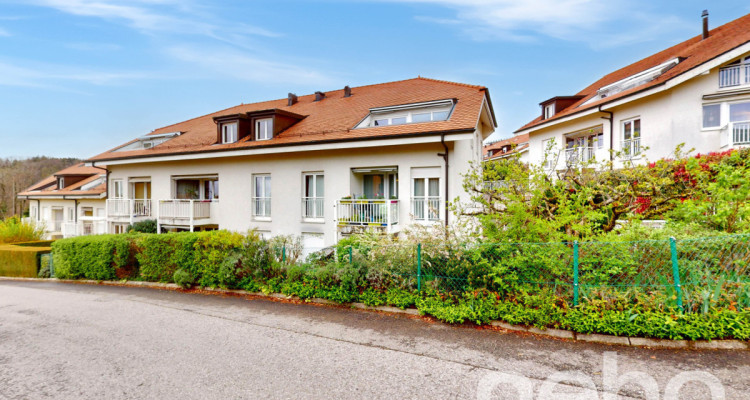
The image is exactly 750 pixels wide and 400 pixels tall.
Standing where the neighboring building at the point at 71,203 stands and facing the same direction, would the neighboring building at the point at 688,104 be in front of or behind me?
in front

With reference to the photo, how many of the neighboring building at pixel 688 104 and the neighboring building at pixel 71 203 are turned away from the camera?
0

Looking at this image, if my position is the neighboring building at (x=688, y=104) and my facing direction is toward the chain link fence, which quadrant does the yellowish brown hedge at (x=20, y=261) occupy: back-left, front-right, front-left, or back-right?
front-right

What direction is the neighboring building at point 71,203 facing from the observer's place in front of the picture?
facing the viewer

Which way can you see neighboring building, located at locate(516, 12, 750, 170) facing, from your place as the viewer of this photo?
facing the viewer and to the left of the viewer

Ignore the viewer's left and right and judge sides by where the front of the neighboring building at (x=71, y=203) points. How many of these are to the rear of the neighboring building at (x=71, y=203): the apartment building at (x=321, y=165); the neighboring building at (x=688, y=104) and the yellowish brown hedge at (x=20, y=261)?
0

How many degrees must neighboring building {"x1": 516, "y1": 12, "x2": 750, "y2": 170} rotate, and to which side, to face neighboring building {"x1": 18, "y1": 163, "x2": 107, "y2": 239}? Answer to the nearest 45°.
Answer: approximately 45° to its right

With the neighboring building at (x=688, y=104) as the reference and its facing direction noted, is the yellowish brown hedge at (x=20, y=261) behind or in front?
in front
